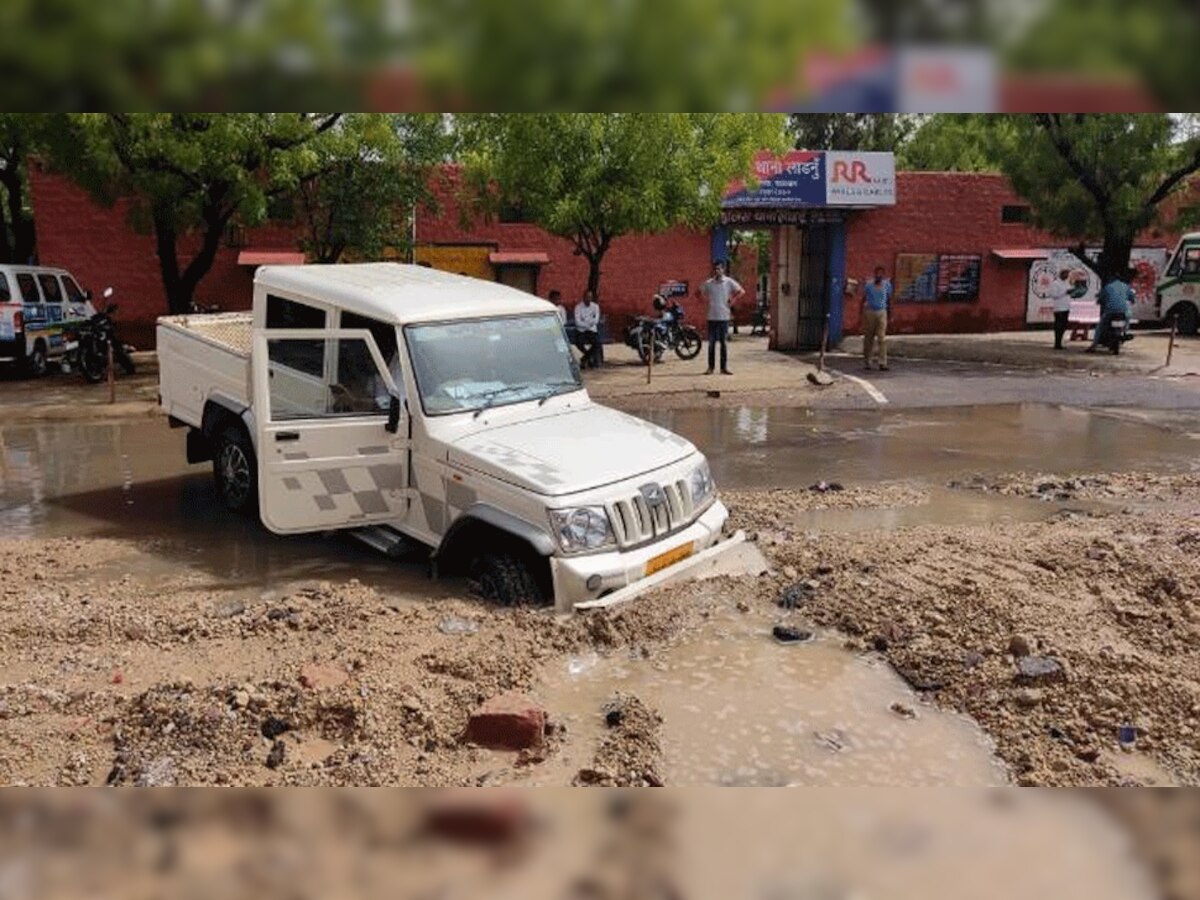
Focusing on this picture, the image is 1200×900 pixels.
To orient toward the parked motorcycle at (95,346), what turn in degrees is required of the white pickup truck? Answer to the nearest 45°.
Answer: approximately 180°

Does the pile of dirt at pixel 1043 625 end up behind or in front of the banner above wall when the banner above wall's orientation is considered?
in front

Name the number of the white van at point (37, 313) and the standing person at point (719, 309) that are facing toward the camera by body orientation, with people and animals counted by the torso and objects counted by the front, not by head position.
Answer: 1

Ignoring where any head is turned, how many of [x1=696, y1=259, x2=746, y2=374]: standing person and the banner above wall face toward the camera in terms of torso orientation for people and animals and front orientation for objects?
2

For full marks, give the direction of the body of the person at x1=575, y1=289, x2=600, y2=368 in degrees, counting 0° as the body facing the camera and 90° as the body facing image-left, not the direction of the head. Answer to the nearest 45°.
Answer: approximately 0°

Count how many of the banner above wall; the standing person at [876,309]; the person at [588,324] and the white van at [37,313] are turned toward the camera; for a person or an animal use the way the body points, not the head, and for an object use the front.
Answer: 3

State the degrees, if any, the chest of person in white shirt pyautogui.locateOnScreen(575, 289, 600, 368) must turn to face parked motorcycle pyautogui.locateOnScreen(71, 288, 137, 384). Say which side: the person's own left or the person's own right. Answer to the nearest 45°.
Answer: approximately 90° to the person's own right

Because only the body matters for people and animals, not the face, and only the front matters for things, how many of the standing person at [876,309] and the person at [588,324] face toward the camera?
2

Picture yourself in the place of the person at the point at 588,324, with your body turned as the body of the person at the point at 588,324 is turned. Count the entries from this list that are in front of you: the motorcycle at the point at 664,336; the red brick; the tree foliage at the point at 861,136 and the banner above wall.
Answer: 1

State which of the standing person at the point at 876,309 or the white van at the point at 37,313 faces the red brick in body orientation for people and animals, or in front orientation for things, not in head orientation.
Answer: the standing person
